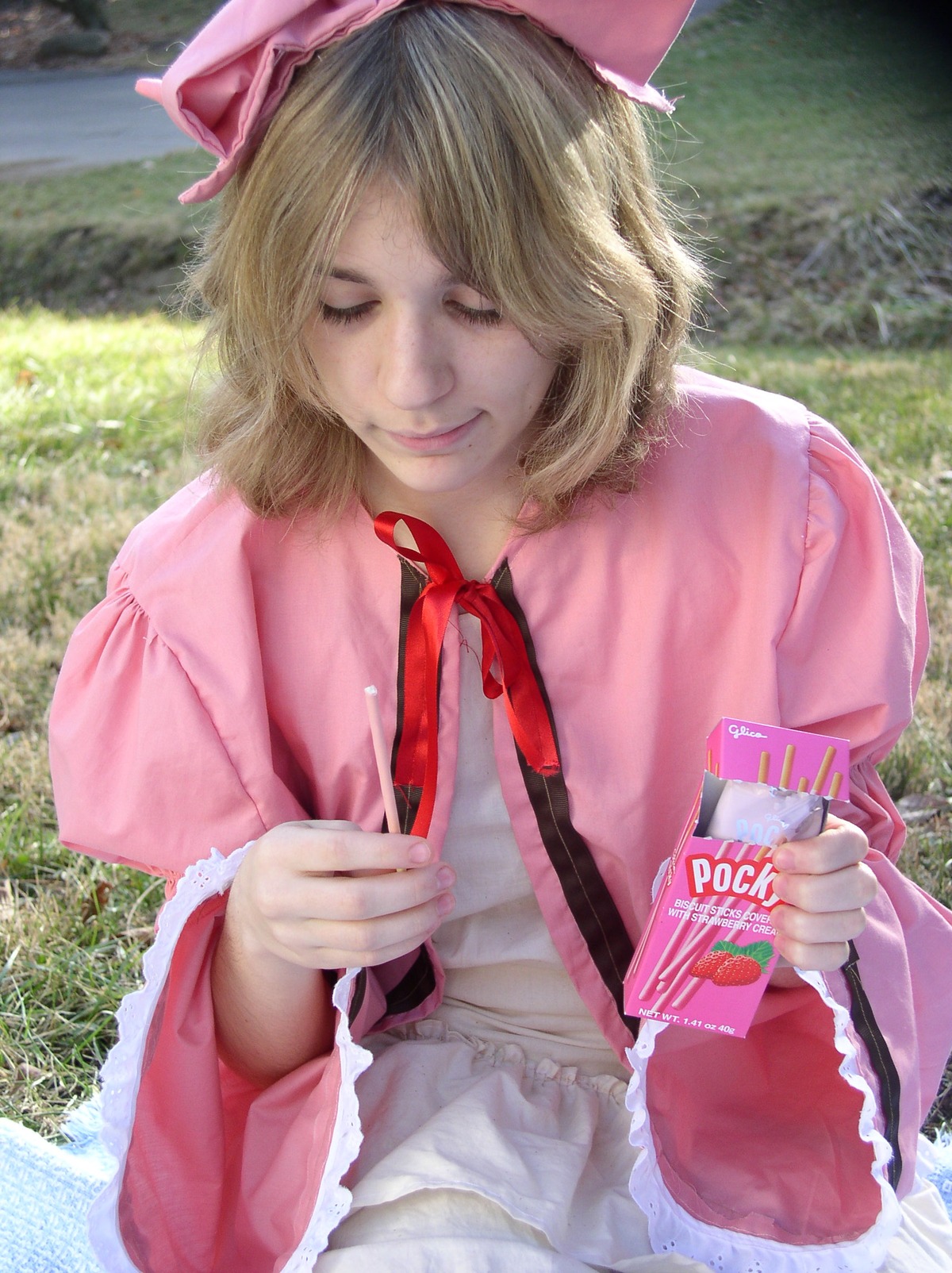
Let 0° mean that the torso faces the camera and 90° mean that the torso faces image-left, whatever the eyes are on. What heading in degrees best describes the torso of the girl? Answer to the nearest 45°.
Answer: approximately 0°
